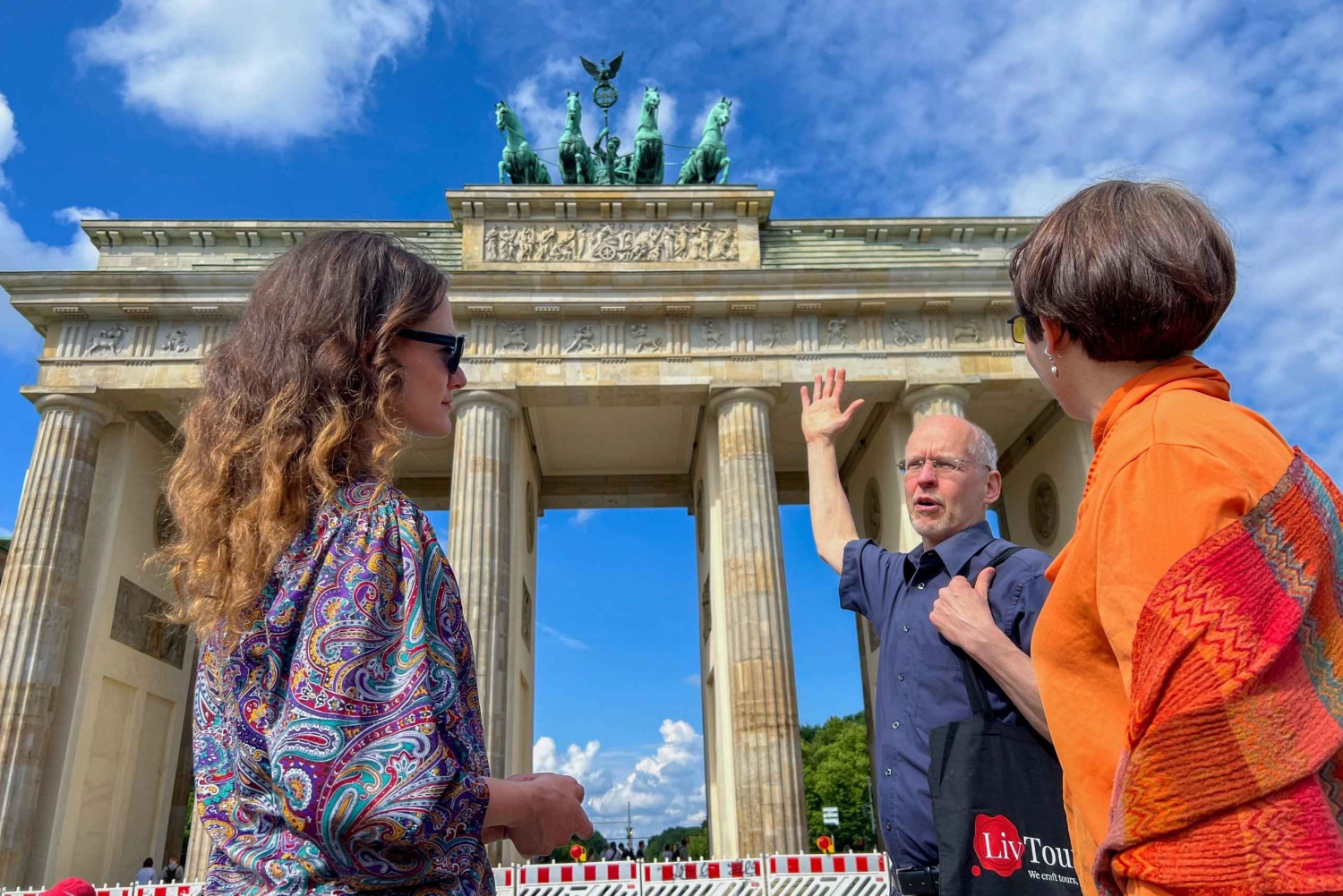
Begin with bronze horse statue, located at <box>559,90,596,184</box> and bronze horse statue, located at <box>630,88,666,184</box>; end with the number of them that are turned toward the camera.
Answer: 2

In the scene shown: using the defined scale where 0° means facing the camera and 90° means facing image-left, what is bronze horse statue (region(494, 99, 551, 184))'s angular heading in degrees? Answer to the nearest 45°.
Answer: approximately 45°

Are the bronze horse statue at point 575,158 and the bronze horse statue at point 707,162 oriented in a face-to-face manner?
no

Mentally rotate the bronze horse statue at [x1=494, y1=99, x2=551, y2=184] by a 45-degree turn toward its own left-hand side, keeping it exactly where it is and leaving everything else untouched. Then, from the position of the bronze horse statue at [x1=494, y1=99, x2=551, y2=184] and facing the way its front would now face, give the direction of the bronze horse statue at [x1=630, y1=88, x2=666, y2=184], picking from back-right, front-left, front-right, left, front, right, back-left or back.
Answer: left

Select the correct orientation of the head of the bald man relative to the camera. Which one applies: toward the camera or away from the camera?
toward the camera

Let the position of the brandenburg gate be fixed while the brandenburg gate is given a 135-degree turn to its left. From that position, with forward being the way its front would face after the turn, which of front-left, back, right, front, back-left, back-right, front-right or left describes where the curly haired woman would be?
back-right

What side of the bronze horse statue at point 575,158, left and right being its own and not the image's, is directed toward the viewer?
front

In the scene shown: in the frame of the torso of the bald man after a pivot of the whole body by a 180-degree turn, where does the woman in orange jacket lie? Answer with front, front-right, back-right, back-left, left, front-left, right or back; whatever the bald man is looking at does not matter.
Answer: back-right

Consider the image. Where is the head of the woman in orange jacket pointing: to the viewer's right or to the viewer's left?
to the viewer's left

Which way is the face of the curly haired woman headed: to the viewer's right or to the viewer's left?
to the viewer's right

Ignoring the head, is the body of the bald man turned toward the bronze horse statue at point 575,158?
no

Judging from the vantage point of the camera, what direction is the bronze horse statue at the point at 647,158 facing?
facing the viewer

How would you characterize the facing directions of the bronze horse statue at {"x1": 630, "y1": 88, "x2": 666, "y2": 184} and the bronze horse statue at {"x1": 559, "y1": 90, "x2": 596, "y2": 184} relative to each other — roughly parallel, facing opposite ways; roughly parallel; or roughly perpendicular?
roughly parallel

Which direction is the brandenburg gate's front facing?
toward the camera
